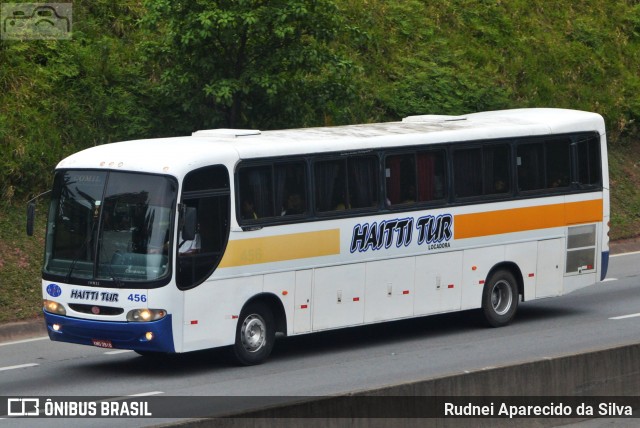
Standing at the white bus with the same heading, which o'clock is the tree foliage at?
The tree foliage is roughly at 4 o'clock from the white bus.

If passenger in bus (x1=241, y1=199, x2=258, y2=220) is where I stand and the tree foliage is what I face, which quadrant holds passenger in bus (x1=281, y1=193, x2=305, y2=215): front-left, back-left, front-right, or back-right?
front-right
